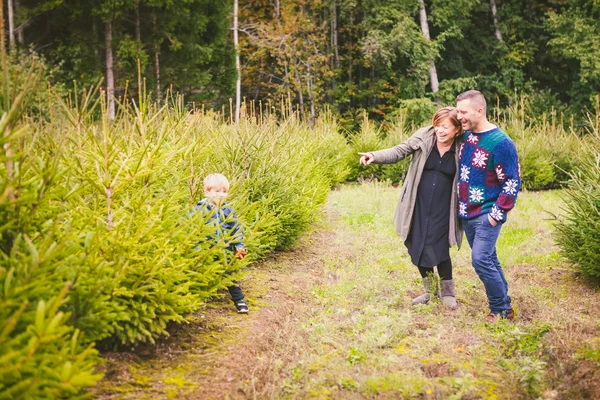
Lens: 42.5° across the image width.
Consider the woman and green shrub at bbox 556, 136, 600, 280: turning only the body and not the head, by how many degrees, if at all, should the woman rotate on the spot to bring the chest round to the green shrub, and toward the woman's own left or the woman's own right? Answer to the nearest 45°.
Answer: approximately 135° to the woman's own left

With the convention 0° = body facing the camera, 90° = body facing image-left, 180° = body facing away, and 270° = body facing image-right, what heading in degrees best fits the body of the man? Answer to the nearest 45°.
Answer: approximately 45°

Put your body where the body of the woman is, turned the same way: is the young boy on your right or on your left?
on your right

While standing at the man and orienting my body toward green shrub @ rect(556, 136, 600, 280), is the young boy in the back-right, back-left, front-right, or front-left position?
back-left

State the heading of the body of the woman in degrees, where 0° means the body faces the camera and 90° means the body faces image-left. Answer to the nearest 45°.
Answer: approximately 0°

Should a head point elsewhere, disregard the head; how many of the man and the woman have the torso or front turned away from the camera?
0
